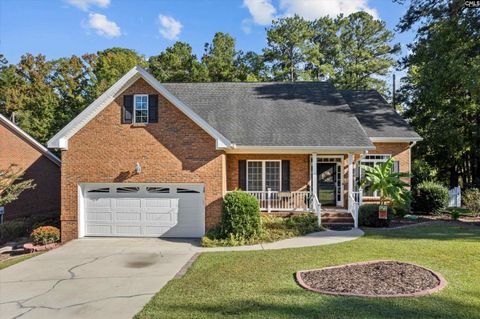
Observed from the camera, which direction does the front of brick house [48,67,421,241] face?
facing the viewer

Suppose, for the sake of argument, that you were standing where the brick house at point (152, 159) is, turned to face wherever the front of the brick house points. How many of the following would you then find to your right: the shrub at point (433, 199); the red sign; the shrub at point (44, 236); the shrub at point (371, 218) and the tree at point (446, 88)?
1

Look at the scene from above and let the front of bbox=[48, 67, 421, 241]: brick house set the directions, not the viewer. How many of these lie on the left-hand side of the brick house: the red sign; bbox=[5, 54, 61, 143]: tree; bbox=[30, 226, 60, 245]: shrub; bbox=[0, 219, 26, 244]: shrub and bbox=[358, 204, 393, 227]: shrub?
2

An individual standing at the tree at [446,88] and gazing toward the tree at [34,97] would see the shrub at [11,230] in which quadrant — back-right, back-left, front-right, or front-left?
front-left

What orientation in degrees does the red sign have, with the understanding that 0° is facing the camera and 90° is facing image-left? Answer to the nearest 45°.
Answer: approximately 0°

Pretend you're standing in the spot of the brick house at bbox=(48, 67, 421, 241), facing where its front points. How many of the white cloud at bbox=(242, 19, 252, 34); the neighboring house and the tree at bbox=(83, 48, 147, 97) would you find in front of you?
0

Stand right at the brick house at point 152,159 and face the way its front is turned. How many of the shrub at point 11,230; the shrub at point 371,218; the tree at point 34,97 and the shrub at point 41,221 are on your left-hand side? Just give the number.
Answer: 1

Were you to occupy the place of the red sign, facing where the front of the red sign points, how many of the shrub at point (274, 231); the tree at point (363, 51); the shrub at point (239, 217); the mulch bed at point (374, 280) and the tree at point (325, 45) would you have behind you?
2

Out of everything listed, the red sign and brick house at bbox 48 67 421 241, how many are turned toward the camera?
2

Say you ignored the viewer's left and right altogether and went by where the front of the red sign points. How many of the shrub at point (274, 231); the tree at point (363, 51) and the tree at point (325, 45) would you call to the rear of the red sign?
2

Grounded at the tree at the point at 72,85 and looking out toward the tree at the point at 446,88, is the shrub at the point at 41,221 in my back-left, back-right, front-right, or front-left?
front-right

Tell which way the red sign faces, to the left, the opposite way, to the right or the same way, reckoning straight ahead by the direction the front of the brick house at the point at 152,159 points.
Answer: the same way

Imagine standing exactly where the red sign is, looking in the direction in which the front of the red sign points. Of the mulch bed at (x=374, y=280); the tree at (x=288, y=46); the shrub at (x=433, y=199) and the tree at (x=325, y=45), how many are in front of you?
1

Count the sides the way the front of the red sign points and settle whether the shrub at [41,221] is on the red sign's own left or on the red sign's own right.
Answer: on the red sign's own right
